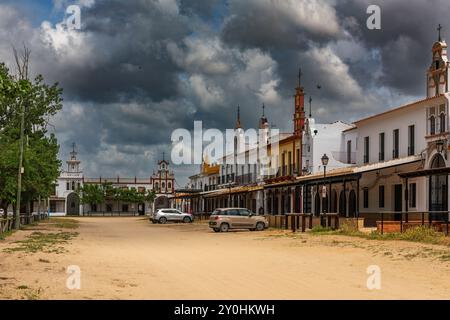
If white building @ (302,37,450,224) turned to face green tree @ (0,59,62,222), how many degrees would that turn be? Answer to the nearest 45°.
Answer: approximately 45° to its right

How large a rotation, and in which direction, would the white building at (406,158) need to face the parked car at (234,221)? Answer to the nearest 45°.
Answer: approximately 45° to its right

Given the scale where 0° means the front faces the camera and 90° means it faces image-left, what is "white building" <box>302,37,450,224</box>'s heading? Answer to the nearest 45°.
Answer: approximately 45°
